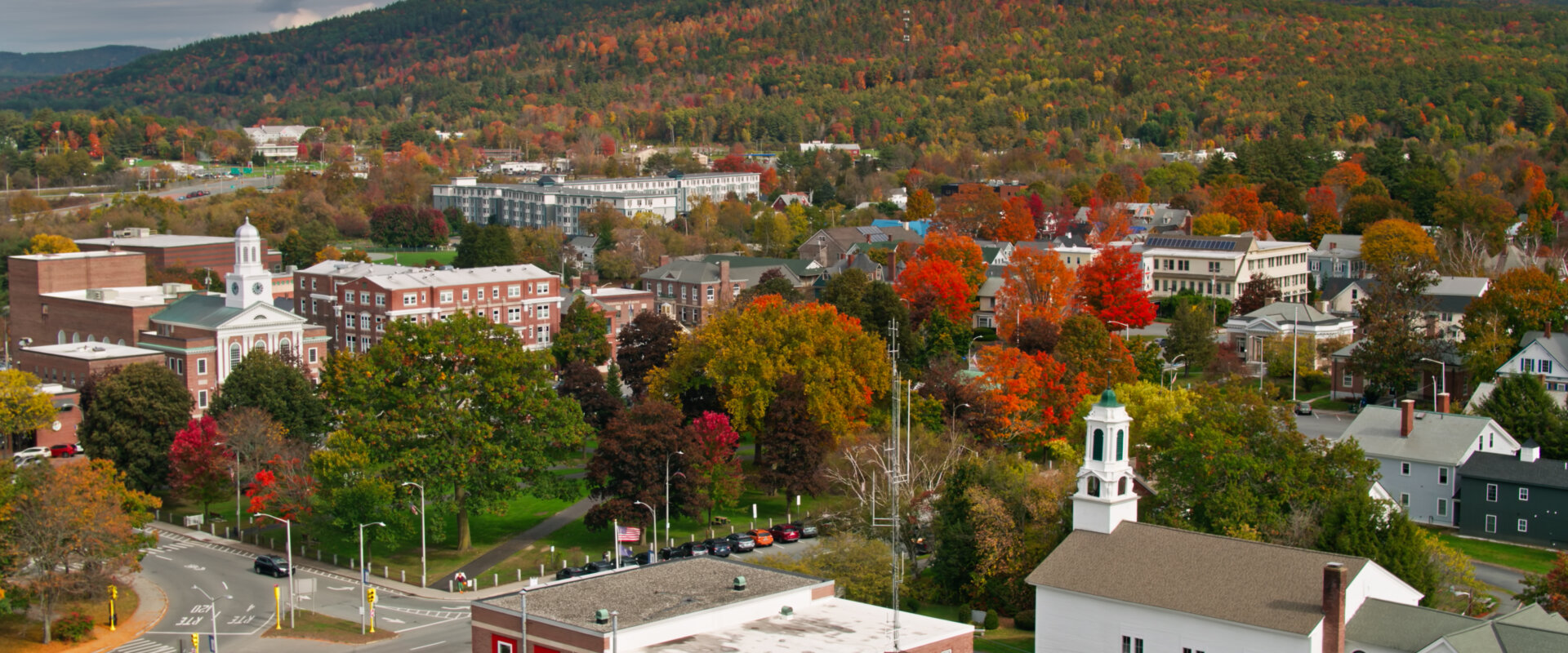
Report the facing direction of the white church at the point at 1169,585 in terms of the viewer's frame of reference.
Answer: facing away from the viewer and to the left of the viewer

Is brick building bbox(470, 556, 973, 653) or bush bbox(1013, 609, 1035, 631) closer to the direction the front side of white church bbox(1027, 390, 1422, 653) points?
the bush

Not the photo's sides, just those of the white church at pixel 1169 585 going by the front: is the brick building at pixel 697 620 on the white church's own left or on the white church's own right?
on the white church's own left

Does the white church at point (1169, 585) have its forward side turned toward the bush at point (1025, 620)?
yes
